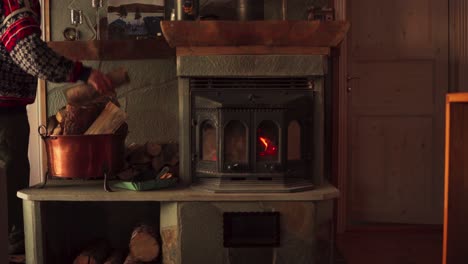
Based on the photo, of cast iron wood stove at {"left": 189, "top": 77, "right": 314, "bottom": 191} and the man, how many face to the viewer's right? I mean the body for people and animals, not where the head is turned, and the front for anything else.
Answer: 1

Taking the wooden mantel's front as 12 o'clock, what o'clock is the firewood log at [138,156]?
The firewood log is roughly at 4 o'clock from the wooden mantel.

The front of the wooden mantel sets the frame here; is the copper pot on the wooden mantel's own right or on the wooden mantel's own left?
on the wooden mantel's own right

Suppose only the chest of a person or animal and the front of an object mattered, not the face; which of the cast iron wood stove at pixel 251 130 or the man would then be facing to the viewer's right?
the man

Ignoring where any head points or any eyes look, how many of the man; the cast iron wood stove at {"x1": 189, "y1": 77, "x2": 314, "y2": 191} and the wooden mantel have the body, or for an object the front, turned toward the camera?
2

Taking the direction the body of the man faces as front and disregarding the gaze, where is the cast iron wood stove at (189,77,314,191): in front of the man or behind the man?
in front

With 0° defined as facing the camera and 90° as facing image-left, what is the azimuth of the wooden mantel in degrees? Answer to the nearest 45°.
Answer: approximately 0°

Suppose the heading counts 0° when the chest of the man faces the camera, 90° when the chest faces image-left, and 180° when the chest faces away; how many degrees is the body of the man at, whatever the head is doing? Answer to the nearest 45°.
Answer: approximately 270°

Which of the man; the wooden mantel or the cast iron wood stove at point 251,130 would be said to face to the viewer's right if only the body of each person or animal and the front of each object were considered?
the man

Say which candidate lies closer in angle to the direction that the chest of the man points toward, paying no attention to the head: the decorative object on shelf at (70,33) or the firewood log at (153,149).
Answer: the firewood log

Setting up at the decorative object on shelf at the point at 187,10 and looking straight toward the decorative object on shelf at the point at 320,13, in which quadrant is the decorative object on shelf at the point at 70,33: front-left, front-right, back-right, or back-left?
back-left
